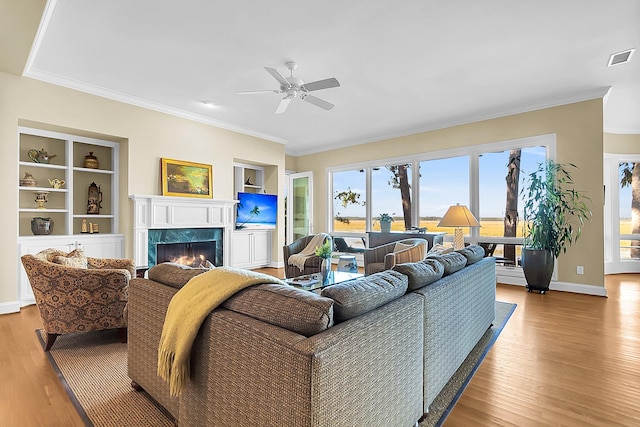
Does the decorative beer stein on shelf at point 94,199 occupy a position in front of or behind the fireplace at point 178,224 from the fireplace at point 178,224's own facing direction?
behind

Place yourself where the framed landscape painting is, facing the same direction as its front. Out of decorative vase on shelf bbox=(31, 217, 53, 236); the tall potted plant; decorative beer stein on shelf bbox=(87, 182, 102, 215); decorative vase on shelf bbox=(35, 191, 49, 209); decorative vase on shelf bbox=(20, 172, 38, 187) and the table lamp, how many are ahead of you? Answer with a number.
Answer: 2

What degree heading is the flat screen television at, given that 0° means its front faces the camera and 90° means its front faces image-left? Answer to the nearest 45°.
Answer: approximately 315°

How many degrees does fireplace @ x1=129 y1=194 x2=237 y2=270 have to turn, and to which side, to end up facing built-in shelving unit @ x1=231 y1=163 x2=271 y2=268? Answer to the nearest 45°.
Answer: approximately 90° to its left

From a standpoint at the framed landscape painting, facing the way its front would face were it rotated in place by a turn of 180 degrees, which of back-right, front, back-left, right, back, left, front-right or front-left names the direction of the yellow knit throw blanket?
back-left

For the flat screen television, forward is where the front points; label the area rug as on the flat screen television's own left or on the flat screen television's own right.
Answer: on the flat screen television's own right

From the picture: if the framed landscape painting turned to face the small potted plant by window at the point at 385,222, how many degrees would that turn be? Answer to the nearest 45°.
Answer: approximately 45° to its left

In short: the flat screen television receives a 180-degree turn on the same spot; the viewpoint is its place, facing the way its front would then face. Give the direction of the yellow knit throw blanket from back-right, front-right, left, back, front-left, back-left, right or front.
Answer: back-left

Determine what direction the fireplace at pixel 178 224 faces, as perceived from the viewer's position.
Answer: facing the viewer and to the right of the viewer

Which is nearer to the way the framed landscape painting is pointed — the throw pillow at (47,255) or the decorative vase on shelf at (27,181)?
the throw pillow

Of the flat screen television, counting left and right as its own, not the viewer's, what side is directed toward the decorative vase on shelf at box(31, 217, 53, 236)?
right

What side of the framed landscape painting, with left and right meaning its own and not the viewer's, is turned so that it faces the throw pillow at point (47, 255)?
right
